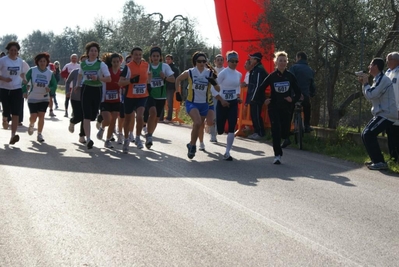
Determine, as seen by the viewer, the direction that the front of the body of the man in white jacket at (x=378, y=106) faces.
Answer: to the viewer's left

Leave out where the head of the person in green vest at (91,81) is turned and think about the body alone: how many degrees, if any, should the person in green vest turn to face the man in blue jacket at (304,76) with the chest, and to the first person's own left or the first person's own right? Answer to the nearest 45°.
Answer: approximately 90° to the first person's own left

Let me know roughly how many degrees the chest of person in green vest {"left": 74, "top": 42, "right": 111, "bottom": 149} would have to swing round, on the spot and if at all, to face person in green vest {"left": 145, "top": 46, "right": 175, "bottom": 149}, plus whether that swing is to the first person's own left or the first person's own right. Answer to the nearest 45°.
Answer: approximately 90° to the first person's own left

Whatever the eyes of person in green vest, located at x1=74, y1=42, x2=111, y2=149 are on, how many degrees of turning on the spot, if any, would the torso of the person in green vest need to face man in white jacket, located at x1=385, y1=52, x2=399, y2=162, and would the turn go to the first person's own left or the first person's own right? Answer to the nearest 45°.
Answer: approximately 45° to the first person's own left

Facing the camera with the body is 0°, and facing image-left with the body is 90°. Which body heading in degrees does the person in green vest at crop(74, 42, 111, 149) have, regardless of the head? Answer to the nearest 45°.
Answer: approximately 0°

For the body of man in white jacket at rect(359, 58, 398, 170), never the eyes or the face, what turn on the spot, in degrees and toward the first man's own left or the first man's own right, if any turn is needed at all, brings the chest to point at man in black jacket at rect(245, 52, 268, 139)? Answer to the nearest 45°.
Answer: approximately 45° to the first man's own right

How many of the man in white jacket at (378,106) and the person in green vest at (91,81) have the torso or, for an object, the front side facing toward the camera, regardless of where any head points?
1

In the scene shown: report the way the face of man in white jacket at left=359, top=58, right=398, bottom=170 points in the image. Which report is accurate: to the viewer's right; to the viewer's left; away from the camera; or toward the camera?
to the viewer's left

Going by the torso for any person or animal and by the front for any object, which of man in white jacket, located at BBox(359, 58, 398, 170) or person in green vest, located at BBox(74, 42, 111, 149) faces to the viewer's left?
the man in white jacket

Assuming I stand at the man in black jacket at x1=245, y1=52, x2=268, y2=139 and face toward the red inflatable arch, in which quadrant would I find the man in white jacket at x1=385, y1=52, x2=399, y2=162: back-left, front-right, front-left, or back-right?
back-right

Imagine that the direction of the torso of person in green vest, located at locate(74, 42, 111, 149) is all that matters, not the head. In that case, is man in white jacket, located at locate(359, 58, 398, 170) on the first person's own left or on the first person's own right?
on the first person's own left
